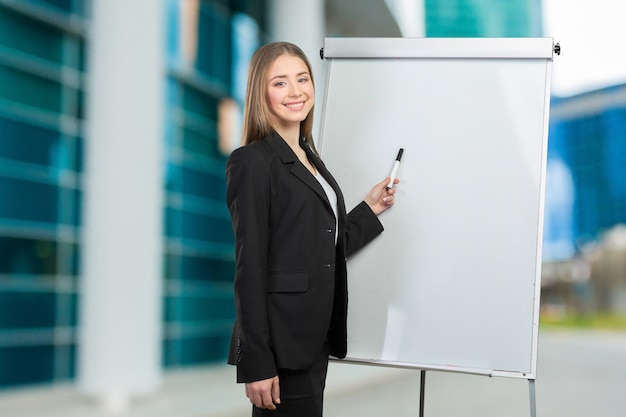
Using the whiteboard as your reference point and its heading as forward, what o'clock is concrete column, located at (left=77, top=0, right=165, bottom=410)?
The concrete column is roughly at 5 o'clock from the whiteboard.

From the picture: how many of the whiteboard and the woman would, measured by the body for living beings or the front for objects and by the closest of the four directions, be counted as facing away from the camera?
0

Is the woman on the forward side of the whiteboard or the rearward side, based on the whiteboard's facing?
on the forward side

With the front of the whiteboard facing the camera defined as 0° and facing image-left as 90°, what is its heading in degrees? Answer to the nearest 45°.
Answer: approximately 0°

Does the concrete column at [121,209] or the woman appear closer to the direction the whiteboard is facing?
the woman

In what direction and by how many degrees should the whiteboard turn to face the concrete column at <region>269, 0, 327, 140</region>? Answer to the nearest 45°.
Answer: approximately 180°

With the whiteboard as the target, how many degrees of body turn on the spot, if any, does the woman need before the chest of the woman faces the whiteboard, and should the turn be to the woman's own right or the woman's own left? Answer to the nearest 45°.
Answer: approximately 90° to the woman's own left

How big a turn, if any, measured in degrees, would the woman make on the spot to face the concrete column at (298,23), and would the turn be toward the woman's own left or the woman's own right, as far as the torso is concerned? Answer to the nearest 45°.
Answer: approximately 135° to the woman's own left

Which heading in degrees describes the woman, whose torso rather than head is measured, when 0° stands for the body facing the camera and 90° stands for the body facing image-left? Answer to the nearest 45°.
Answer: approximately 315°

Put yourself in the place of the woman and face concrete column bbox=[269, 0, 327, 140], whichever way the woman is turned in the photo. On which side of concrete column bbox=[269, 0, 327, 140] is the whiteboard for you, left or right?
right
